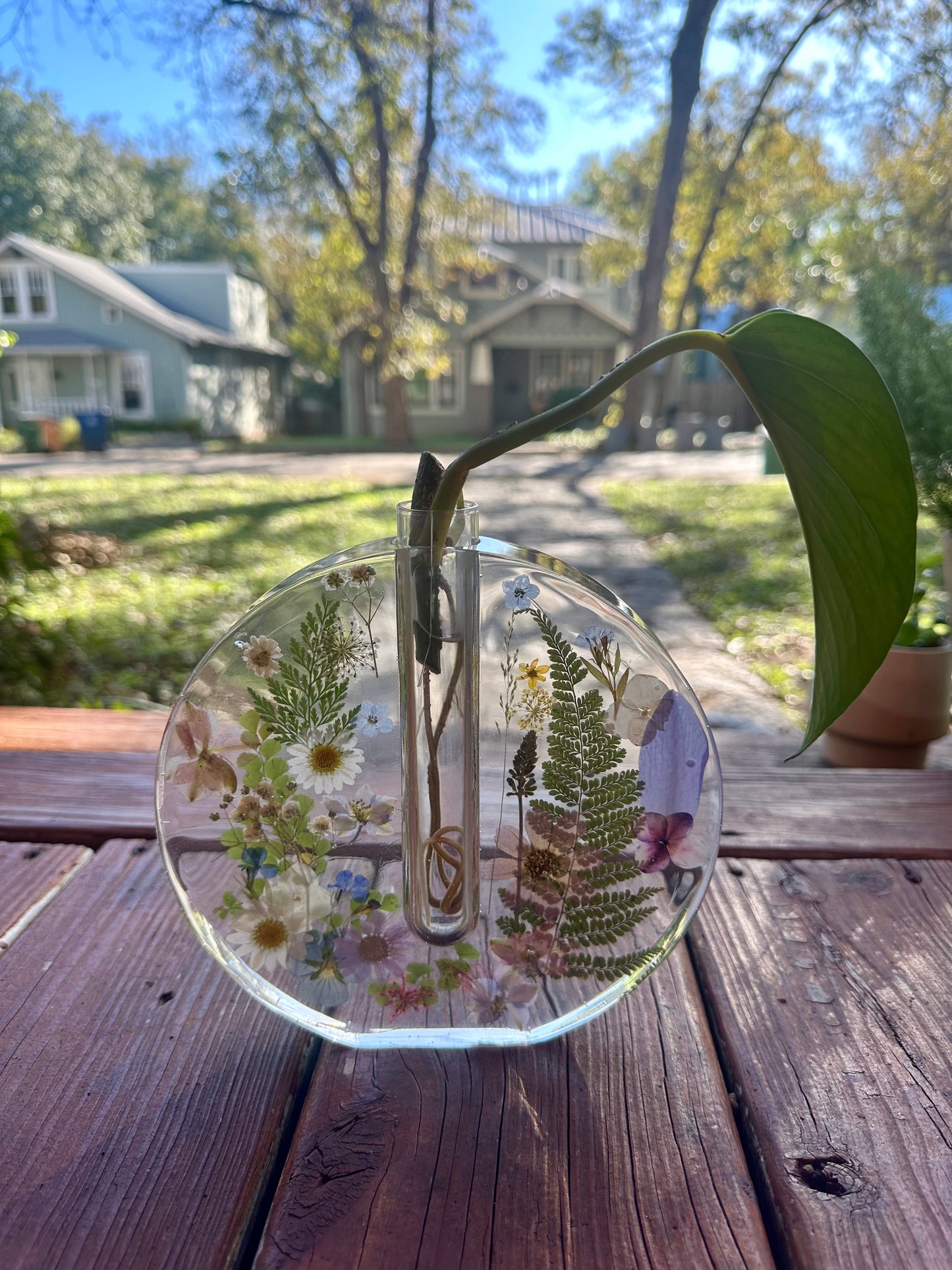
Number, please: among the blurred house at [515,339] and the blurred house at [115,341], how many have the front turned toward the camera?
2

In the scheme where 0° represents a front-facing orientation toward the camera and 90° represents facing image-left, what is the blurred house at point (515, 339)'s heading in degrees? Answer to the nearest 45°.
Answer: approximately 0°

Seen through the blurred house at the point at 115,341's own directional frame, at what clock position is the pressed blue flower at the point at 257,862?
The pressed blue flower is roughly at 12 o'clock from the blurred house.

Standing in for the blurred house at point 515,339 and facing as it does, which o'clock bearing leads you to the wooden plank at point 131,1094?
The wooden plank is roughly at 12 o'clock from the blurred house.

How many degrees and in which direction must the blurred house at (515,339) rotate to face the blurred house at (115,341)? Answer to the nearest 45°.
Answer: approximately 90° to its right

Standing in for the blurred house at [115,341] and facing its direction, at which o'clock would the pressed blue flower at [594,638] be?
The pressed blue flower is roughly at 12 o'clock from the blurred house.

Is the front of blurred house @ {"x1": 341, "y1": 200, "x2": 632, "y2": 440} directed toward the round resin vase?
yes

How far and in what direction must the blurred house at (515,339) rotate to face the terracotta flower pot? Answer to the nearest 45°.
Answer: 0° — it already faces it
